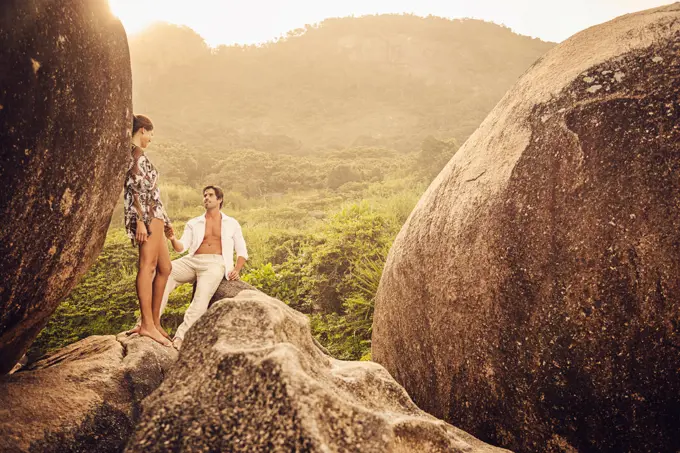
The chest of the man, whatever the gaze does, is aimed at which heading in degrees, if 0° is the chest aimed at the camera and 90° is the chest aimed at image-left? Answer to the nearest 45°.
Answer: approximately 45°

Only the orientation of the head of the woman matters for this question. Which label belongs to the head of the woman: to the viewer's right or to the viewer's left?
to the viewer's right

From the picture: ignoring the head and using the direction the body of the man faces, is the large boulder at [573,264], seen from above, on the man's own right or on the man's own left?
on the man's own left
